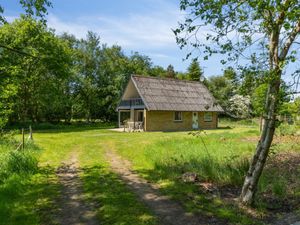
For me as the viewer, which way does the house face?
facing the viewer and to the left of the viewer

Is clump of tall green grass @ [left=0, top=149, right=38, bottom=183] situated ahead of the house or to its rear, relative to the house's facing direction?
ahead
